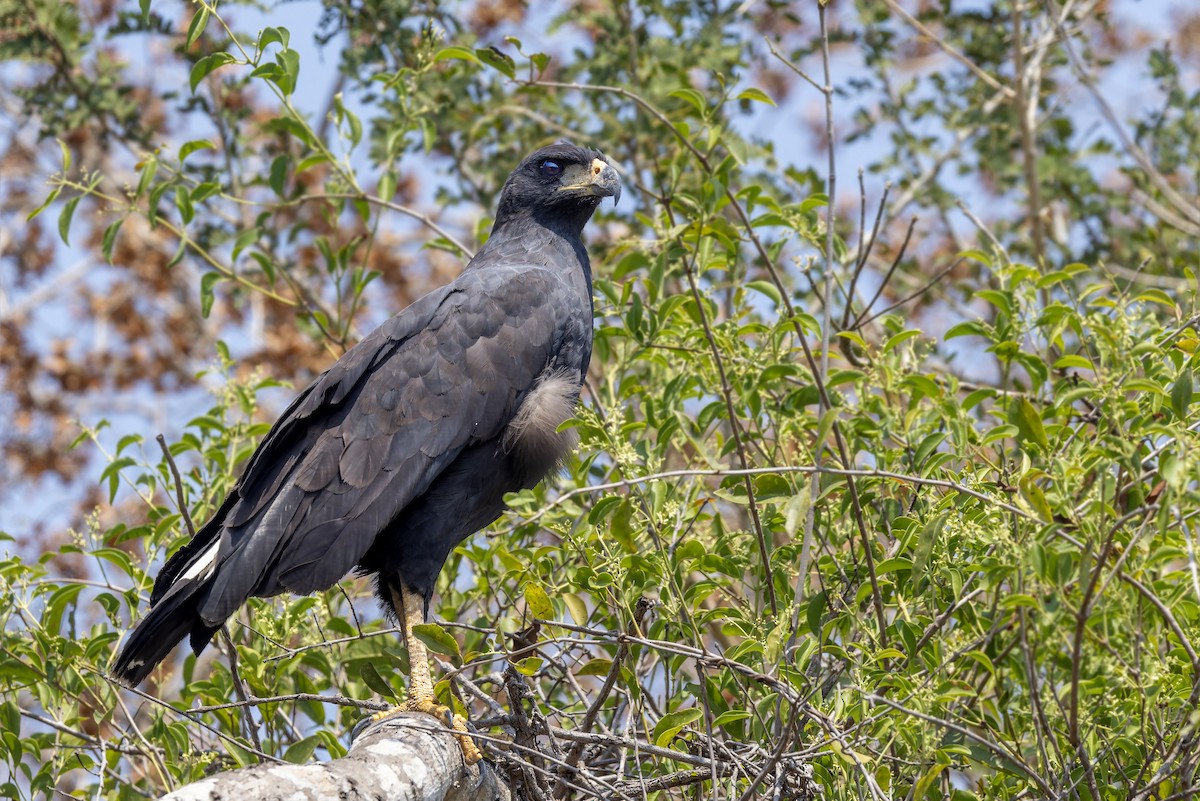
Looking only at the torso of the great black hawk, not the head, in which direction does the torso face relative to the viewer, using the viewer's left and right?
facing to the right of the viewer

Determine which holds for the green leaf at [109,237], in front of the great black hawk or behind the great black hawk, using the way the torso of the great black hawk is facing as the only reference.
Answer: behind

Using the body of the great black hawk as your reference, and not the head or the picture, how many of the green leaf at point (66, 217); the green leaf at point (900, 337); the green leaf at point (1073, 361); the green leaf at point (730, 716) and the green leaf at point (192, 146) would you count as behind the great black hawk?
2

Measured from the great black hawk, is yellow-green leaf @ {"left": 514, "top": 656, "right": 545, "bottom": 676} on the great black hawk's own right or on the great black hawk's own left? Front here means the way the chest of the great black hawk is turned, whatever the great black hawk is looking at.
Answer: on the great black hawk's own right

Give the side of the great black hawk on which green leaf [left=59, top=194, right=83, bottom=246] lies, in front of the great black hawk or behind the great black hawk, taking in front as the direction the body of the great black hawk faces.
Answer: behind

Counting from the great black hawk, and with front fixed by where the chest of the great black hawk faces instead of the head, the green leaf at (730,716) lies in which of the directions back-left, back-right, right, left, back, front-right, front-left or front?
front-right

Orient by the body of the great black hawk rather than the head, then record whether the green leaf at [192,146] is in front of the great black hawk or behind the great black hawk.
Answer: behind

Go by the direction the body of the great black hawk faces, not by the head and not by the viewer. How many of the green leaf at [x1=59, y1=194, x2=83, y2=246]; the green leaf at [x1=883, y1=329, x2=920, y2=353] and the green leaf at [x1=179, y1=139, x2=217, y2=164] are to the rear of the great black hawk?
2

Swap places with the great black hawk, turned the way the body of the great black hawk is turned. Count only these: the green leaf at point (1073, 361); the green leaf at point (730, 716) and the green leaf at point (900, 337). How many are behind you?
0

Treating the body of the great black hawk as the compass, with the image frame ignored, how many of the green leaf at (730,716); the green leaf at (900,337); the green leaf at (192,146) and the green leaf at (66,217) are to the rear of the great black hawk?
2

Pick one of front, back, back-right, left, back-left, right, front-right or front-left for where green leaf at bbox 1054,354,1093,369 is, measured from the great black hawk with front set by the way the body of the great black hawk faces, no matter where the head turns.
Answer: front-right

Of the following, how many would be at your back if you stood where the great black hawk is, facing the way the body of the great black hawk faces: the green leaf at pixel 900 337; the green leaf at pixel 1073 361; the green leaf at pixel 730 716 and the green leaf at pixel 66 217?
1
